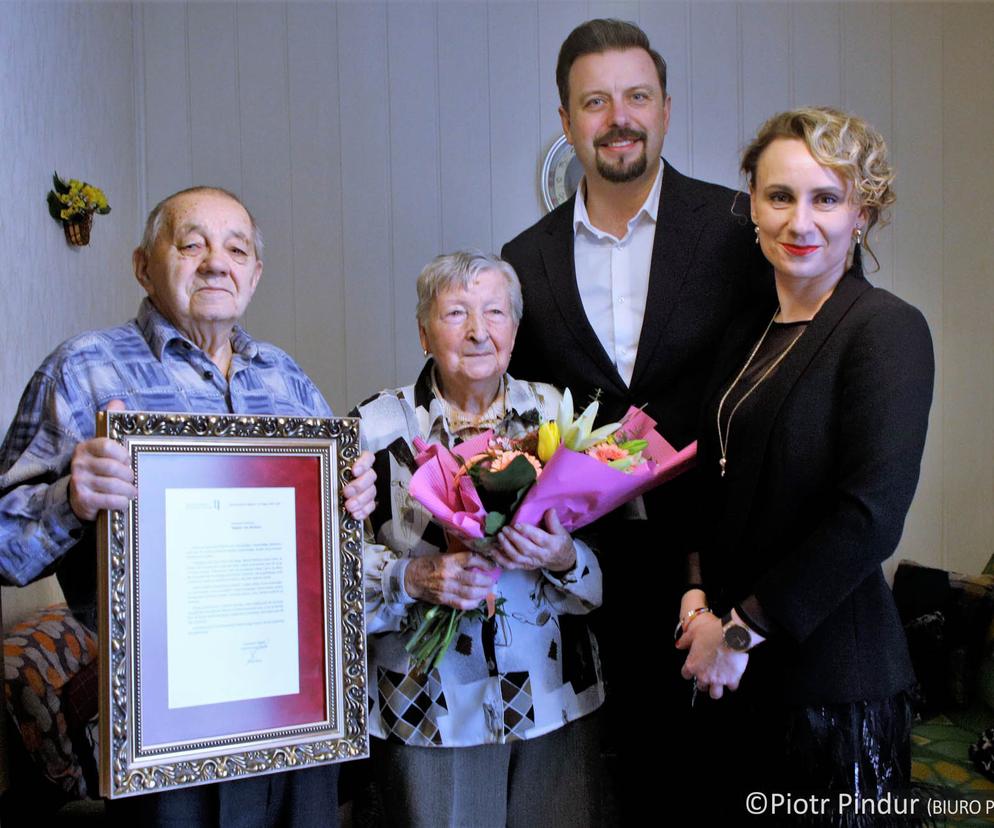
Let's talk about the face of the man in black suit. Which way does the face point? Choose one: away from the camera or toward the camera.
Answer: toward the camera

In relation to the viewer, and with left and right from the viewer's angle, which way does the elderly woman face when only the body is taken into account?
facing the viewer

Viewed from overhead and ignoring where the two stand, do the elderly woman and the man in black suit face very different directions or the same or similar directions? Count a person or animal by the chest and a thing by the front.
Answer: same or similar directions

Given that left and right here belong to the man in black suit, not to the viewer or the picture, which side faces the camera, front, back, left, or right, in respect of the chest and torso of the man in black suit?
front

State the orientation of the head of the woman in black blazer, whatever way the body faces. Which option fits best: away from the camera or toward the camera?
toward the camera

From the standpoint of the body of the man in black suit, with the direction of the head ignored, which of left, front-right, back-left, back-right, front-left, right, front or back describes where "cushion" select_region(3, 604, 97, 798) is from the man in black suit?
right

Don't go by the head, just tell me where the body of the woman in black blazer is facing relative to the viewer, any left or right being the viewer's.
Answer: facing the viewer and to the left of the viewer

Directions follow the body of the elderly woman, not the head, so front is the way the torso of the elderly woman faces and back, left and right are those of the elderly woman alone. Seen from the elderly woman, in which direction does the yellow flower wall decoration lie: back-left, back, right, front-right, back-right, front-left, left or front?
back-right

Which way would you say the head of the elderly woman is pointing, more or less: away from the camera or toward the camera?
toward the camera

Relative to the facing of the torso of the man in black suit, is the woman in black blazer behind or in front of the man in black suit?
in front

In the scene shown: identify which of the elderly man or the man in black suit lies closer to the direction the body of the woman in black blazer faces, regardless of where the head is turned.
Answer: the elderly man
